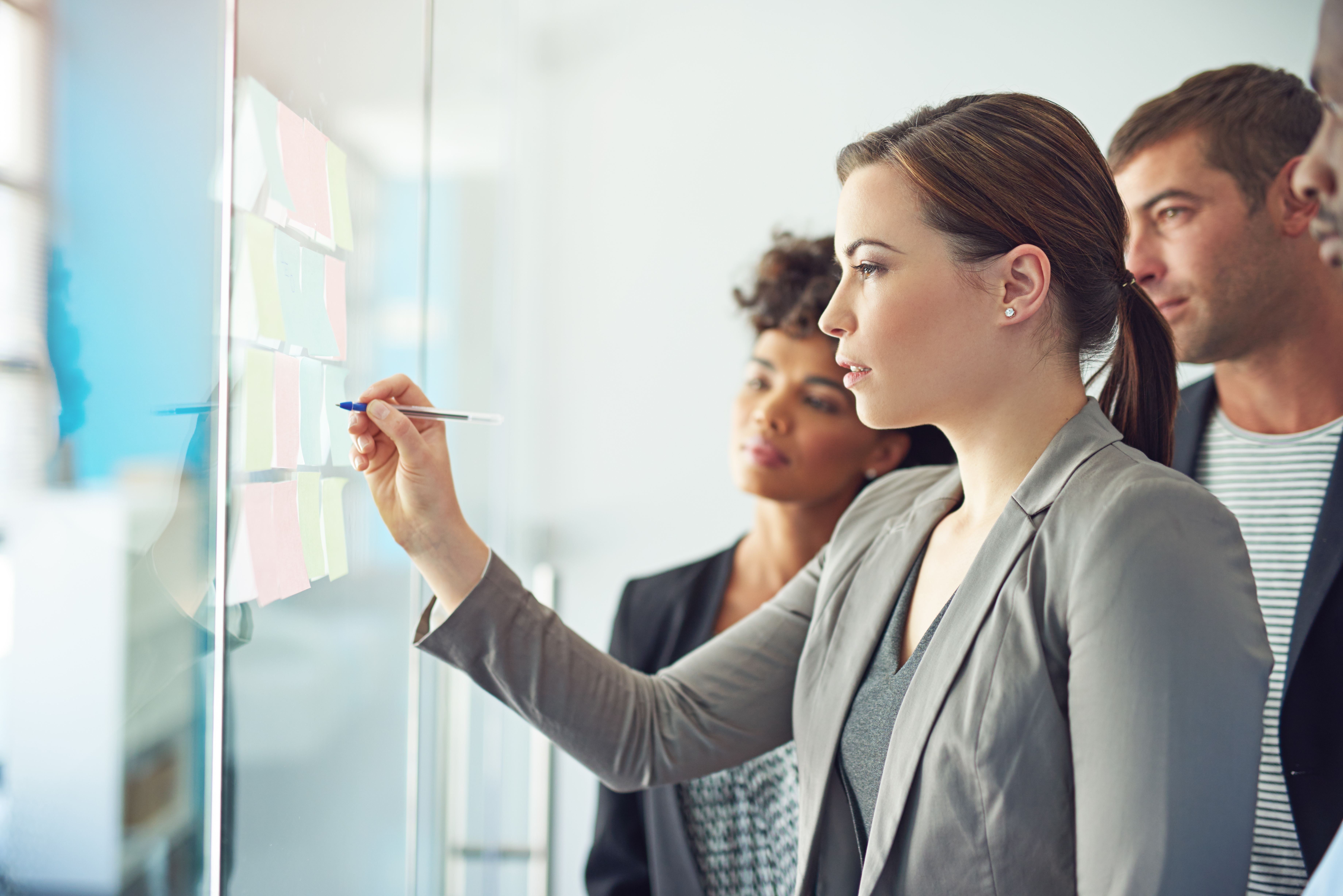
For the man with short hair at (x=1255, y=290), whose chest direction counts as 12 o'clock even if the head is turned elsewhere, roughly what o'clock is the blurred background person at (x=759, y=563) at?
The blurred background person is roughly at 1 o'clock from the man with short hair.

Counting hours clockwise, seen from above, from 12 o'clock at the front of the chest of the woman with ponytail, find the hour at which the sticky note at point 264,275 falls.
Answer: The sticky note is roughly at 1 o'clock from the woman with ponytail.

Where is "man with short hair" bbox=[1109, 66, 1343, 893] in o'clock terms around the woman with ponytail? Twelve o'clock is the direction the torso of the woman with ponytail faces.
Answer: The man with short hair is roughly at 6 o'clock from the woman with ponytail.

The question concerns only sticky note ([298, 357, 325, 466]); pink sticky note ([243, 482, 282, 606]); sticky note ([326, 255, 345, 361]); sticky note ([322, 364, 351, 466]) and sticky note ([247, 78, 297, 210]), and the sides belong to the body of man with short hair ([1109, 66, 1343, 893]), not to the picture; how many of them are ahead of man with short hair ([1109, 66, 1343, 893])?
5

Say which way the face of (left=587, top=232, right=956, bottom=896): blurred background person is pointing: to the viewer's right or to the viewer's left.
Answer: to the viewer's left

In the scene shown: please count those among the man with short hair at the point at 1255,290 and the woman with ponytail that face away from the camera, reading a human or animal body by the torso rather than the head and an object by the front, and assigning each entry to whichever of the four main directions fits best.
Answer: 0

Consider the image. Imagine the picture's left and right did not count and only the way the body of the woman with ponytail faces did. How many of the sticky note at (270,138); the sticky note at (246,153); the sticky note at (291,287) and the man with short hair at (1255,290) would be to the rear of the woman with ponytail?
1

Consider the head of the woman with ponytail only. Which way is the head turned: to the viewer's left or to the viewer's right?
to the viewer's left

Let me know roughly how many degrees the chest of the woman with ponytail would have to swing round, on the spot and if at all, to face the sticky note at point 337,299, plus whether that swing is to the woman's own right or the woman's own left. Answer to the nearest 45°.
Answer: approximately 45° to the woman's own right

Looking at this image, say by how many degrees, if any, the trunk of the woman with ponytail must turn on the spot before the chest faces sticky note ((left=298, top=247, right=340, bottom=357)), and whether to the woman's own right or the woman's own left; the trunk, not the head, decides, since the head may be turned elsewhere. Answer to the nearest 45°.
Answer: approximately 45° to the woman's own right

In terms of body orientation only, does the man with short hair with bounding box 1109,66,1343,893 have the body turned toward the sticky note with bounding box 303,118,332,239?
yes

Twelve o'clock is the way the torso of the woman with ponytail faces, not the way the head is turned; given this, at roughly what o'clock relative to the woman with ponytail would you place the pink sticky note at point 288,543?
The pink sticky note is roughly at 1 o'clock from the woman with ponytail.

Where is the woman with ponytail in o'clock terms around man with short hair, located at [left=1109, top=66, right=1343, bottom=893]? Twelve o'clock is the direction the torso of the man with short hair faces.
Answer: The woman with ponytail is roughly at 11 o'clock from the man with short hair.

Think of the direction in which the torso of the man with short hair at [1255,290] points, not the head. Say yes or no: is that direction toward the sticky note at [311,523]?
yes

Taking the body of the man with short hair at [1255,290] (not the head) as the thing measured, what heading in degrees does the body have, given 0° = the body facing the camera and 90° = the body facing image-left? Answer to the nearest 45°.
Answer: approximately 45°

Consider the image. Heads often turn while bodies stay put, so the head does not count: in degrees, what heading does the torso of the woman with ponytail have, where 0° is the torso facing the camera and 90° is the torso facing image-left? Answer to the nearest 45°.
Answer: approximately 45°
